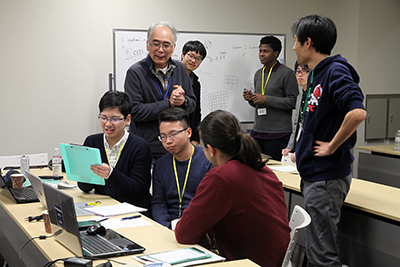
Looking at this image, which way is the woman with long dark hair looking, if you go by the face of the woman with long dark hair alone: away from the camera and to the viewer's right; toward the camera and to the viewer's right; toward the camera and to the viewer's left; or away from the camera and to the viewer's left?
away from the camera and to the viewer's left

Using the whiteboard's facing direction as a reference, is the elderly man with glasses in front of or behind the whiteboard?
in front

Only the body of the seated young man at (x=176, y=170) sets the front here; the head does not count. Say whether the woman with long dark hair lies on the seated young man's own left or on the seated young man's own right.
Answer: on the seated young man's own left

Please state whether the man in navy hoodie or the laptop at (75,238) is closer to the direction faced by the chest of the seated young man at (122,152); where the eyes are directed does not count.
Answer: the laptop

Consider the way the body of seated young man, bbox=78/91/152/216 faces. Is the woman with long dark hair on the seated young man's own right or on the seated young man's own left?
on the seated young man's own left

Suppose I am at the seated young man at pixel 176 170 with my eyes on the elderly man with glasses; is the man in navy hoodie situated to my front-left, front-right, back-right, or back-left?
back-right

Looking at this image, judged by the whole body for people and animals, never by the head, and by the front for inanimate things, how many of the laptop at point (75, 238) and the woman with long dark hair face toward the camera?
0

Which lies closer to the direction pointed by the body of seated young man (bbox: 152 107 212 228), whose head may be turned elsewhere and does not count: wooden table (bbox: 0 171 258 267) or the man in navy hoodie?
the wooden table

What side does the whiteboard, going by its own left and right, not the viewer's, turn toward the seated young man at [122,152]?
front
